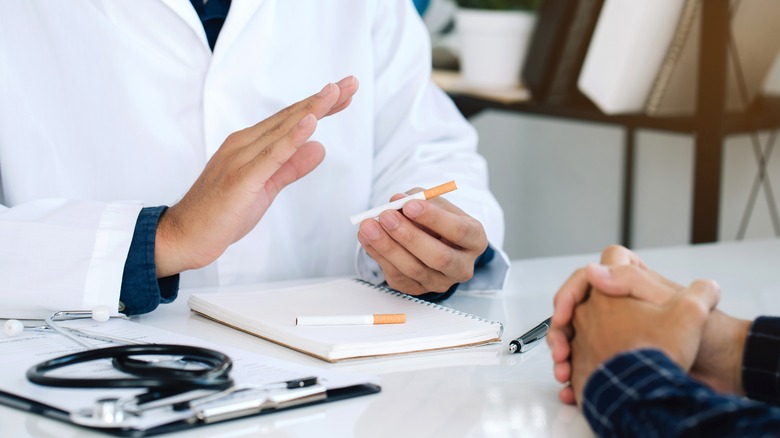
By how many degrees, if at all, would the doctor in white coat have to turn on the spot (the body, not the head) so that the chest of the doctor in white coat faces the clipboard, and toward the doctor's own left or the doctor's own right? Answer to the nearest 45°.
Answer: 0° — they already face it

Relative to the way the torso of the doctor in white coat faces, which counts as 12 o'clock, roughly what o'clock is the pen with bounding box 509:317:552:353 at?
The pen is roughly at 11 o'clock from the doctor in white coat.

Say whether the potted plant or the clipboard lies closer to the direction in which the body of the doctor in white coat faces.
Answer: the clipboard

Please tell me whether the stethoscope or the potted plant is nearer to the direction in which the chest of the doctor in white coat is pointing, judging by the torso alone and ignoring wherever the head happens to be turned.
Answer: the stethoscope

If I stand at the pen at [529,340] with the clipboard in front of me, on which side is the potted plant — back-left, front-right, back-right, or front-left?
back-right

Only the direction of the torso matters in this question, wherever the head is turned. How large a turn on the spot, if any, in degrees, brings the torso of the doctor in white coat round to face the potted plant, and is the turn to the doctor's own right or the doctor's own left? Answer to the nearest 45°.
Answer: approximately 135° to the doctor's own left

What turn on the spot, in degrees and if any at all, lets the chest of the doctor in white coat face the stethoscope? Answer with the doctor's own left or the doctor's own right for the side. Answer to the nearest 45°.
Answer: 0° — they already face it

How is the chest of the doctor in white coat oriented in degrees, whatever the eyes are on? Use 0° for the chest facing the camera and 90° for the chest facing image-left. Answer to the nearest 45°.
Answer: approximately 0°
